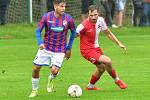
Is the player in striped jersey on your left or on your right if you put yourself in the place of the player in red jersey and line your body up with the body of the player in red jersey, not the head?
on your right
